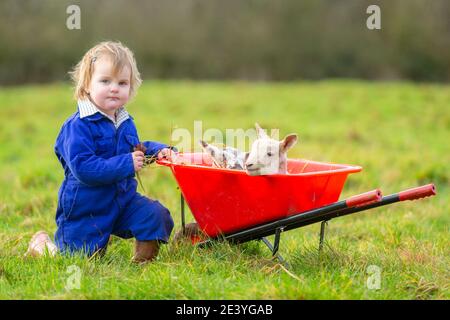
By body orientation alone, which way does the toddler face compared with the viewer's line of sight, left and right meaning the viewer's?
facing the viewer and to the right of the viewer
